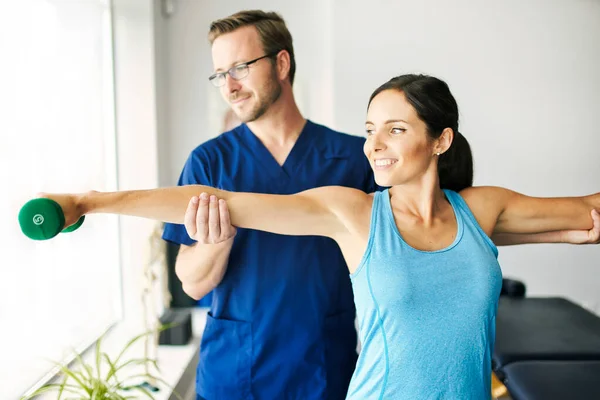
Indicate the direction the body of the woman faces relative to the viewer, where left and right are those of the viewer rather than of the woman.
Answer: facing the viewer

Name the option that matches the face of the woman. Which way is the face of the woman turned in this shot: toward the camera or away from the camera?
toward the camera

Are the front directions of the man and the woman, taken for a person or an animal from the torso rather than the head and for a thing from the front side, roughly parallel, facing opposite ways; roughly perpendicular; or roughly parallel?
roughly parallel

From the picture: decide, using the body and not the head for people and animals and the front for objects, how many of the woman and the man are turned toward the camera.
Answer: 2
